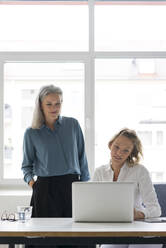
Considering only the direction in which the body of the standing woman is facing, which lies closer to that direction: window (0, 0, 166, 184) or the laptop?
the laptop

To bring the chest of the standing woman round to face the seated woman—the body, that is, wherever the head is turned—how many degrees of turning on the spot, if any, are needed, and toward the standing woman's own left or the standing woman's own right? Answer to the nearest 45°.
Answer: approximately 45° to the standing woman's own left

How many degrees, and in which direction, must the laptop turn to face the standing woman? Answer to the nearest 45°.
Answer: approximately 45° to its left

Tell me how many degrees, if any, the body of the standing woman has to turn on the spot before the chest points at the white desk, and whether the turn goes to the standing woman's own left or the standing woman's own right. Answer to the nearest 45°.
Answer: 0° — they already face it

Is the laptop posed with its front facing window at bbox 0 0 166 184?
yes

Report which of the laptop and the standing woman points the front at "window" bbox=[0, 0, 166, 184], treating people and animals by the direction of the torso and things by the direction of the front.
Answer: the laptop

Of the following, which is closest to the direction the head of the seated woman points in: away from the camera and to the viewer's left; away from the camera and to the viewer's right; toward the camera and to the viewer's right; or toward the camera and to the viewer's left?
toward the camera and to the viewer's left

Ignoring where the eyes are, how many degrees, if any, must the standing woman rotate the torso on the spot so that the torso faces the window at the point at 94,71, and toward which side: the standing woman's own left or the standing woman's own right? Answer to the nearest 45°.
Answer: approximately 180°

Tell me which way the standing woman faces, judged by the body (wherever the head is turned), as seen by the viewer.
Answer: toward the camera

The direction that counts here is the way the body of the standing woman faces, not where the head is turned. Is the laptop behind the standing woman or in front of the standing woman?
in front

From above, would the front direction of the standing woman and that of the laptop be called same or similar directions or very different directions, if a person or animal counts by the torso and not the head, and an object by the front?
very different directions

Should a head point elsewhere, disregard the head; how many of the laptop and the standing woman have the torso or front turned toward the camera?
1

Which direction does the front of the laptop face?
away from the camera
